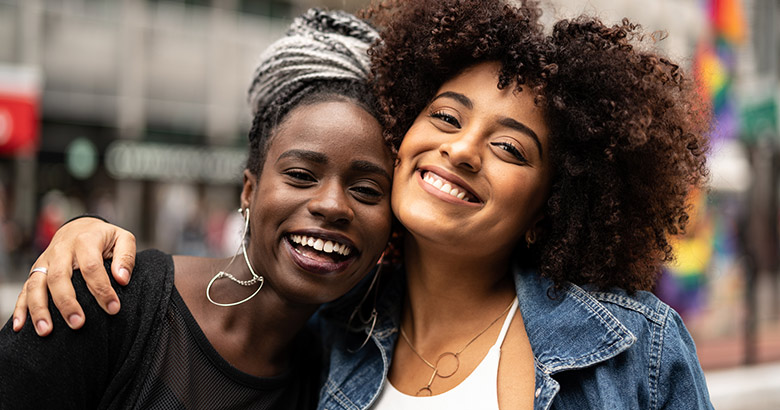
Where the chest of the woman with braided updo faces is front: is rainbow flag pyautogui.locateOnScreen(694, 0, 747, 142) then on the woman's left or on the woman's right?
on the woman's left

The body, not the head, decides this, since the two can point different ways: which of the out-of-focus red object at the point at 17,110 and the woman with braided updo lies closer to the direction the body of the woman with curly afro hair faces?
the woman with braided updo

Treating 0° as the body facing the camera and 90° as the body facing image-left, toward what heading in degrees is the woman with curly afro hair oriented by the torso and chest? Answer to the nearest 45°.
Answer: approximately 45°

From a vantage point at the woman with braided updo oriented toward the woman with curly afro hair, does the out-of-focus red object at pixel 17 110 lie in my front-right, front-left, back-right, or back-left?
back-left

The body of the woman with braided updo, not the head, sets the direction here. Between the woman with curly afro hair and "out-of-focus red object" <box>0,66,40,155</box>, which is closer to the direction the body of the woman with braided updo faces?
the woman with curly afro hair

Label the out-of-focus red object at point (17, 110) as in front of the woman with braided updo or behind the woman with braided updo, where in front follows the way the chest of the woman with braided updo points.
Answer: behind

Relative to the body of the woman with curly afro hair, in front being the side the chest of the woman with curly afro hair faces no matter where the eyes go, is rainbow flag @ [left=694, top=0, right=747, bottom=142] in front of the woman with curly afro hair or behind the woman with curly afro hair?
behind

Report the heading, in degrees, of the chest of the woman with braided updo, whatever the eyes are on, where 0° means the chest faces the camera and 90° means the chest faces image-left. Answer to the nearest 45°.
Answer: approximately 315°

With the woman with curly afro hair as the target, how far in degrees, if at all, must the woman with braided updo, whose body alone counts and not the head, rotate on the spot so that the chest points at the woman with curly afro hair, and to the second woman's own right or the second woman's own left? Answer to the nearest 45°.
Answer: approximately 45° to the second woman's own left
